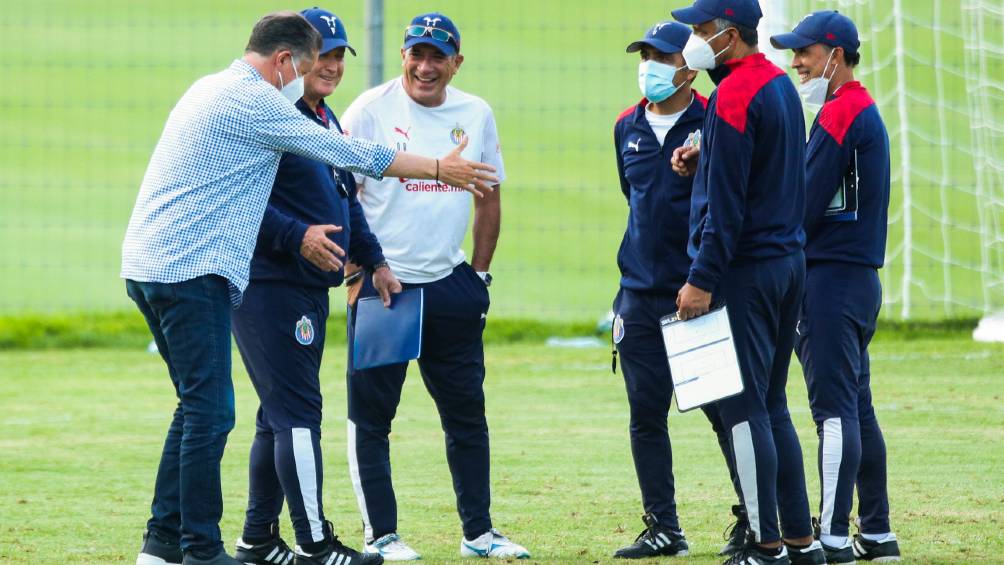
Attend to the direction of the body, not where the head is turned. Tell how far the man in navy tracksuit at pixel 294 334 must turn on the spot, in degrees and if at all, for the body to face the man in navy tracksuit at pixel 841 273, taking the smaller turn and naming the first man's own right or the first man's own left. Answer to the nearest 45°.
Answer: approximately 45° to the first man's own left

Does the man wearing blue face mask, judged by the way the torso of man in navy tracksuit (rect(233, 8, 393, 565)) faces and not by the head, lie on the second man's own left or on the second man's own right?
on the second man's own left

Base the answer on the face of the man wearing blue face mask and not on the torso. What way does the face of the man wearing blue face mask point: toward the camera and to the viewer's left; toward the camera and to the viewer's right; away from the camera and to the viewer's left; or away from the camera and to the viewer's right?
toward the camera and to the viewer's left

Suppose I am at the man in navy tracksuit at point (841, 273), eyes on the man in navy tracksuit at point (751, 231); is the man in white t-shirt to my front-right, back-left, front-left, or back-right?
front-right

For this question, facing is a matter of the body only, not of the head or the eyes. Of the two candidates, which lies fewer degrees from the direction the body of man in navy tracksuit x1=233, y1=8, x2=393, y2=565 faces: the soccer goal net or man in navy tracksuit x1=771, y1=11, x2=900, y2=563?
the man in navy tracksuit

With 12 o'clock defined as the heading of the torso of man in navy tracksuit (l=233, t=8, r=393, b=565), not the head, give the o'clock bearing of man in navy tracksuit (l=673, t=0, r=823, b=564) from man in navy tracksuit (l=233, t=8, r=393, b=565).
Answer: man in navy tracksuit (l=673, t=0, r=823, b=564) is roughly at 11 o'clock from man in navy tracksuit (l=233, t=8, r=393, b=565).

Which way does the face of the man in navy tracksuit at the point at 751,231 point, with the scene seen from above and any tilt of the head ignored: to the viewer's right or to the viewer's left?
to the viewer's left

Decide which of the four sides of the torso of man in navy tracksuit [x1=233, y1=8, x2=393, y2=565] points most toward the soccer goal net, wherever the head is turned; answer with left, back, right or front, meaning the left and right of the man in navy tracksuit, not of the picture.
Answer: left

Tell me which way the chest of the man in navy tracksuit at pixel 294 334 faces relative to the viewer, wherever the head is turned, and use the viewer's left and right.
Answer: facing the viewer and to the right of the viewer
